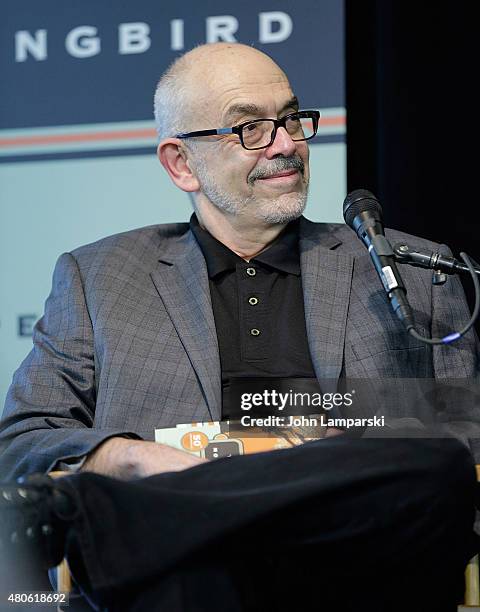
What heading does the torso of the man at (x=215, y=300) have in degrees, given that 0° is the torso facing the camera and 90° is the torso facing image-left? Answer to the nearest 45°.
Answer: approximately 315°

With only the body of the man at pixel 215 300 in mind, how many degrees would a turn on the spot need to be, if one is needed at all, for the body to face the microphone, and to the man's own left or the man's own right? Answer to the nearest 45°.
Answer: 0° — they already face it

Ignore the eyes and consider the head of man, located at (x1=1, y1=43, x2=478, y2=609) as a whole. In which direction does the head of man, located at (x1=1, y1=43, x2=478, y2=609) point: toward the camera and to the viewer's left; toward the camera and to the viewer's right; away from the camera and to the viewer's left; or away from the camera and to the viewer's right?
toward the camera and to the viewer's right
